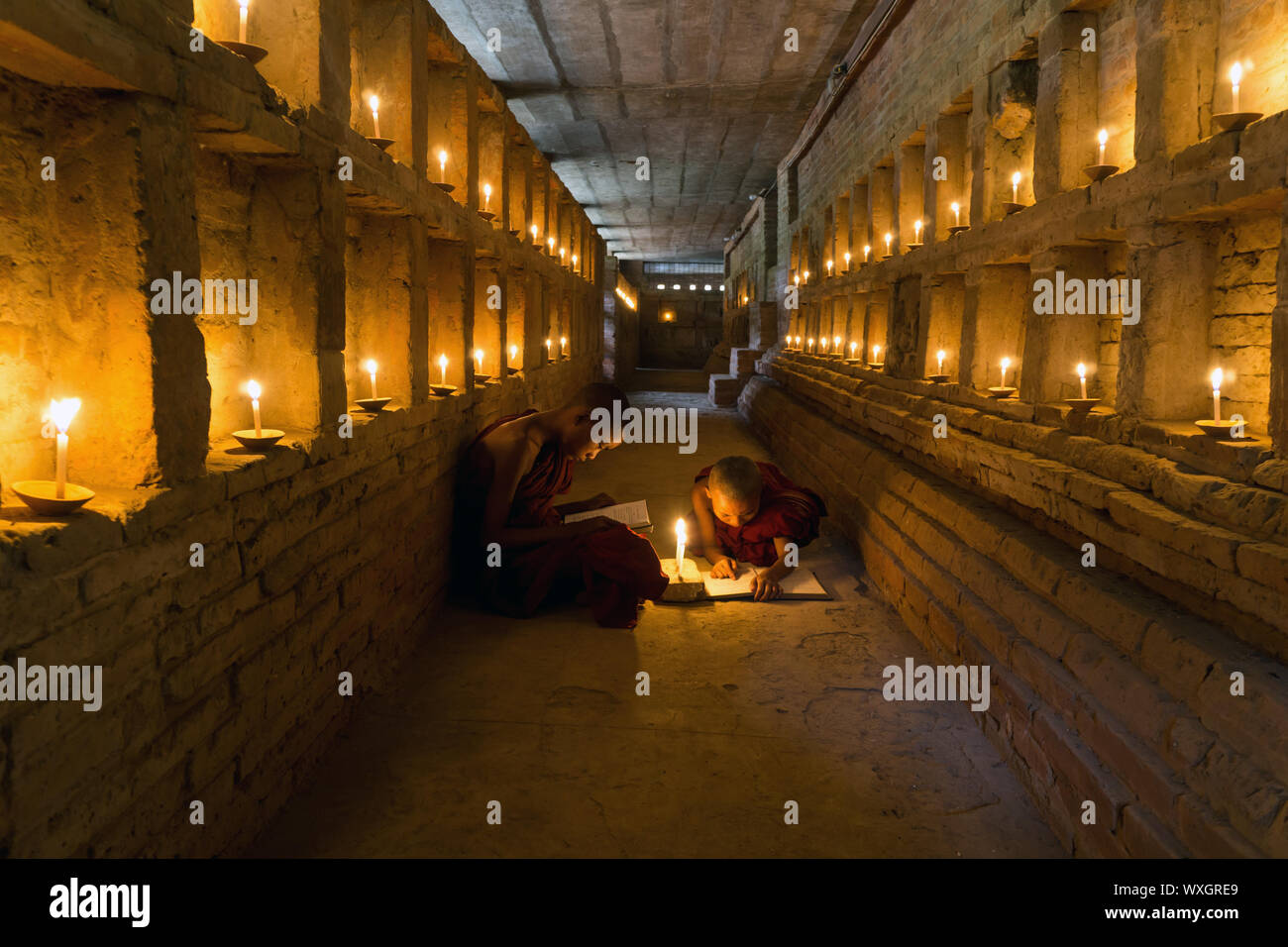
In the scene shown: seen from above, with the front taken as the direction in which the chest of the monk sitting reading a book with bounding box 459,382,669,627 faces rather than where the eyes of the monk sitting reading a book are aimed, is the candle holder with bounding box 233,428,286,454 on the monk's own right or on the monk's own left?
on the monk's own right

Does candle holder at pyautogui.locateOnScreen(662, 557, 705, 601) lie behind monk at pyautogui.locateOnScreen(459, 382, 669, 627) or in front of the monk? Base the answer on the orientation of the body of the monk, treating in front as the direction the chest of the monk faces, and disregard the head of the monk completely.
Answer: in front

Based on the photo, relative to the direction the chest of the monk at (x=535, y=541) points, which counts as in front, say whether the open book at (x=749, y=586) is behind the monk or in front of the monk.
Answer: in front

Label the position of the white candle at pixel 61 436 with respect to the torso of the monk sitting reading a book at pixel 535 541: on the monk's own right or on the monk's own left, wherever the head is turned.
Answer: on the monk's own right

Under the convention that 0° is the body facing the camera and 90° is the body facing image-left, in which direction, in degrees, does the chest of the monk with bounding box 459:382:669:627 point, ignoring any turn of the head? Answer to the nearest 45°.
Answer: approximately 270°

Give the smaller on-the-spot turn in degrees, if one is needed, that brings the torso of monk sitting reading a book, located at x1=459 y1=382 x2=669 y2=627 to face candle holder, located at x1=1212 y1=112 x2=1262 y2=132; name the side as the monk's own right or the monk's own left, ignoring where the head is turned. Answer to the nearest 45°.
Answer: approximately 45° to the monk's own right

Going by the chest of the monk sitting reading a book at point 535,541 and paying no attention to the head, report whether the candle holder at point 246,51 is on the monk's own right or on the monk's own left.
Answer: on the monk's own right

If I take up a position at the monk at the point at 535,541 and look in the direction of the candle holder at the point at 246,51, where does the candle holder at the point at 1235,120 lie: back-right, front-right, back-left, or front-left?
front-left

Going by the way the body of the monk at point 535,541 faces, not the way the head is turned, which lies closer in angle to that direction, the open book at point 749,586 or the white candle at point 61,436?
the open book
